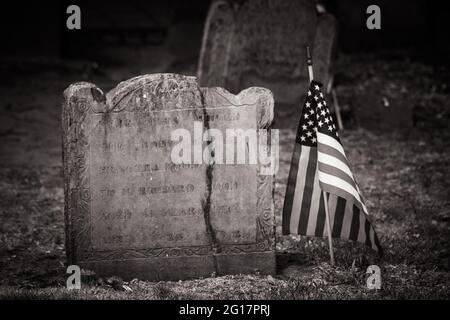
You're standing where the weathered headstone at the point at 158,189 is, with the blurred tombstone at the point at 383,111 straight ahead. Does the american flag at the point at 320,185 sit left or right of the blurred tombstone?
right

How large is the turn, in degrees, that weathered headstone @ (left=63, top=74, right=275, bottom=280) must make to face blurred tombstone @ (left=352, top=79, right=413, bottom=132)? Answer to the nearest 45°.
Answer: approximately 135° to its left

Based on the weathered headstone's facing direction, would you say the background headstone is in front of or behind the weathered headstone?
behind

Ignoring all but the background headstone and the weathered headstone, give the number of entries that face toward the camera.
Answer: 2

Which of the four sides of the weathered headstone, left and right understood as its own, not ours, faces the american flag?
left

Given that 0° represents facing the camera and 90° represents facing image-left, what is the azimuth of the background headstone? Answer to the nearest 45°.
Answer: approximately 0°

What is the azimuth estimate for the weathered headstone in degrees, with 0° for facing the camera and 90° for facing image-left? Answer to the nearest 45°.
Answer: approximately 0°
